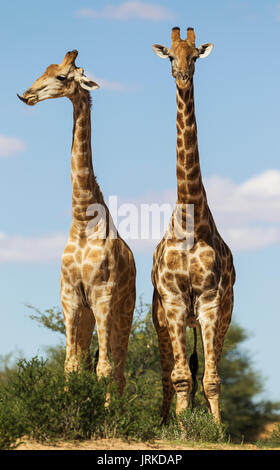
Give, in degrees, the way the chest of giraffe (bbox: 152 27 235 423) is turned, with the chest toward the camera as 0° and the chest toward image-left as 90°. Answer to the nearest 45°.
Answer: approximately 0°

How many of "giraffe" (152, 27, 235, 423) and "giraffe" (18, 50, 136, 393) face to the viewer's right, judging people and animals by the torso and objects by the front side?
0

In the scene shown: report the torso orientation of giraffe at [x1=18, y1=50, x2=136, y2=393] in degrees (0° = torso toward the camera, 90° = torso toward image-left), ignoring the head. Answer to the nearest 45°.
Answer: approximately 45°

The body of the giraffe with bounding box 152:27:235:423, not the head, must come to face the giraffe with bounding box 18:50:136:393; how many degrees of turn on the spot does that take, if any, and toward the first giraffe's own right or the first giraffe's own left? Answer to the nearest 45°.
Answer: approximately 90° to the first giraffe's own right

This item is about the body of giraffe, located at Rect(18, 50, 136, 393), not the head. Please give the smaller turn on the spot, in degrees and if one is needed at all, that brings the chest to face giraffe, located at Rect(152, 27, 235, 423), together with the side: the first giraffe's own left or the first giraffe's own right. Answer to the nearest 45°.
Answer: approximately 135° to the first giraffe's own left
